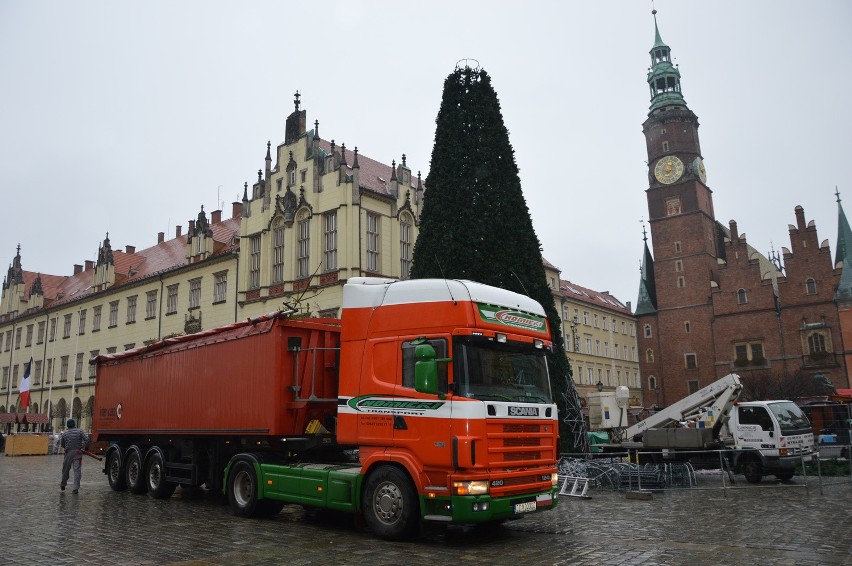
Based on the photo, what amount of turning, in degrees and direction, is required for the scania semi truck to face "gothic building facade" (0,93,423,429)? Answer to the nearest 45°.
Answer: approximately 135° to its left

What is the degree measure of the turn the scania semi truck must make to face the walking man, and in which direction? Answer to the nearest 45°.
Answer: approximately 180°

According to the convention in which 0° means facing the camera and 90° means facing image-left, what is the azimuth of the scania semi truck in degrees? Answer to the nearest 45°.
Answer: approximately 315°

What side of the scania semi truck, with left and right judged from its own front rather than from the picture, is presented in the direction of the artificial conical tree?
left

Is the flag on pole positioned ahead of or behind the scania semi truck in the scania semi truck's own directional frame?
behind
